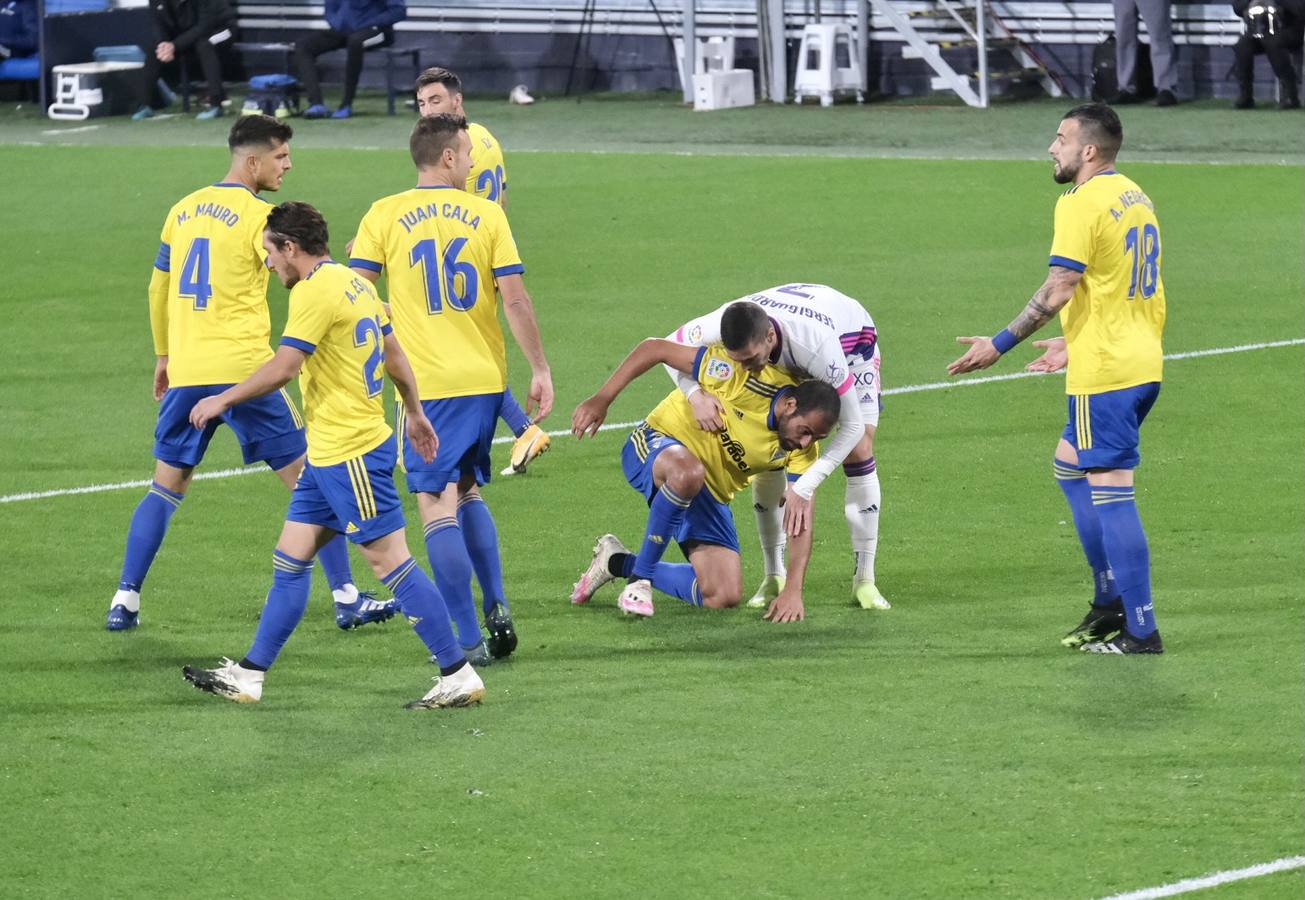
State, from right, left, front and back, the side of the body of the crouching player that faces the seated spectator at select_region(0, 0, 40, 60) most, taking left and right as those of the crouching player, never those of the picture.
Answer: back

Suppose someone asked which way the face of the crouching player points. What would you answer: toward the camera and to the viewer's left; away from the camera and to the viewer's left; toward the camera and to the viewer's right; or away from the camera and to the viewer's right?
toward the camera and to the viewer's right

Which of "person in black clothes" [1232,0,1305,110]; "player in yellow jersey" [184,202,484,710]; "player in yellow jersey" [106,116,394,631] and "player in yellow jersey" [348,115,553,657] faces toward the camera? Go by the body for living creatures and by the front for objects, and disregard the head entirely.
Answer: the person in black clothes

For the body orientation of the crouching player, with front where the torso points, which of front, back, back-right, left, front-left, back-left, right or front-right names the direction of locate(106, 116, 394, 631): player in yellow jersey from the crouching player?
back-right

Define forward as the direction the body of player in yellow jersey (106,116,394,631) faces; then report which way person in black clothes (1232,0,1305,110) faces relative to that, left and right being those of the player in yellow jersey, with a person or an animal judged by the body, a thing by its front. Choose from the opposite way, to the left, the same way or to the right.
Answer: the opposite way

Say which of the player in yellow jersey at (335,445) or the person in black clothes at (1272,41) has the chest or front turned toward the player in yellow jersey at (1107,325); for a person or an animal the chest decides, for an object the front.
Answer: the person in black clothes

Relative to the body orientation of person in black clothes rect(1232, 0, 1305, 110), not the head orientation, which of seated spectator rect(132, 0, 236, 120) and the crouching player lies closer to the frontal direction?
the crouching player

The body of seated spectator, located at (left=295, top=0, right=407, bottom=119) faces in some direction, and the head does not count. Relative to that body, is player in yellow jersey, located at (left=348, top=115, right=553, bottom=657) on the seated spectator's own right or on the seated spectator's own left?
on the seated spectator's own left

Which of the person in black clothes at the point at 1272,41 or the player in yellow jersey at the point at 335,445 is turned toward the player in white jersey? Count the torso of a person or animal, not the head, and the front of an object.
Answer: the person in black clothes

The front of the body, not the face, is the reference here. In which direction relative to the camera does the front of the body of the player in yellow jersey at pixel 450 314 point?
away from the camera

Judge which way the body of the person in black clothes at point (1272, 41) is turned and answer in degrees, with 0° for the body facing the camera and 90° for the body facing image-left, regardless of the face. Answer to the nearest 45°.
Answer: approximately 0°

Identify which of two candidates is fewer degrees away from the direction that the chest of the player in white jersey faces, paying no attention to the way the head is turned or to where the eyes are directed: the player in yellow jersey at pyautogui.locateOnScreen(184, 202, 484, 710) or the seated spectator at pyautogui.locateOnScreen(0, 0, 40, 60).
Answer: the player in yellow jersey
